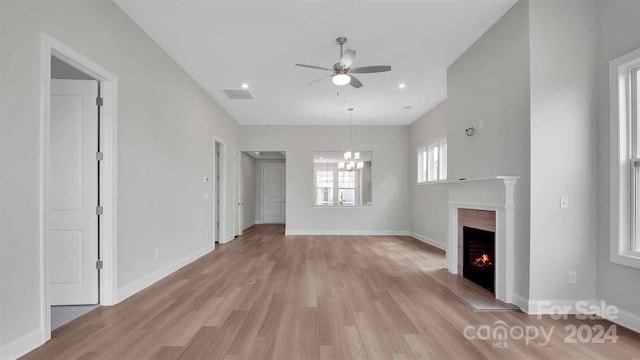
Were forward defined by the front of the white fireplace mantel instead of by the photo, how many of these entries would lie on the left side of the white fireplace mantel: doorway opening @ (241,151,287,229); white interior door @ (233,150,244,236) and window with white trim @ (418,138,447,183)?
0

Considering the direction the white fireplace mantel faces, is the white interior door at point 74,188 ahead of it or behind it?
ahead

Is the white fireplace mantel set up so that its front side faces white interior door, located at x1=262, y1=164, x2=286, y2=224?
no

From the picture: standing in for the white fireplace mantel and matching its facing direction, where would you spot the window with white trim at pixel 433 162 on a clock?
The window with white trim is roughly at 4 o'clock from the white fireplace mantel.

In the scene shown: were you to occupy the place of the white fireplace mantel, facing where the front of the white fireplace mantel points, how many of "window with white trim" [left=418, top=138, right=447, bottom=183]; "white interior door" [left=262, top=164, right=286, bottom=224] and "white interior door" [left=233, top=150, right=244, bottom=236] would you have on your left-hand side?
0

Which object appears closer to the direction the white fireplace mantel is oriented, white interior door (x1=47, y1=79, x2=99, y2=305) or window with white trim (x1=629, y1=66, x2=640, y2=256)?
the white interior door
